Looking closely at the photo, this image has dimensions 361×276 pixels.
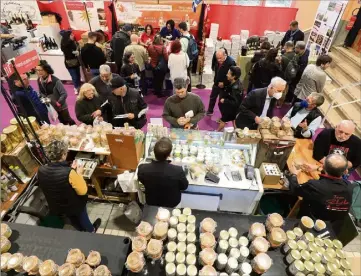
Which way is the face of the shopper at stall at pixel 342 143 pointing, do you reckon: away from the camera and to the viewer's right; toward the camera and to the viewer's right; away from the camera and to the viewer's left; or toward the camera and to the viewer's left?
toward the camera and to the viewer's left

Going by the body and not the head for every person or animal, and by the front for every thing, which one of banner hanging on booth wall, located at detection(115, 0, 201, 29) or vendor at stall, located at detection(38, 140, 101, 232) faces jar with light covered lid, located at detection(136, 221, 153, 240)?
the banner hanging on booth wall

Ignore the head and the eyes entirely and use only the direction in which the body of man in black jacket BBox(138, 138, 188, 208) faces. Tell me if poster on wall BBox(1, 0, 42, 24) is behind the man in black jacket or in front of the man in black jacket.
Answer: in front

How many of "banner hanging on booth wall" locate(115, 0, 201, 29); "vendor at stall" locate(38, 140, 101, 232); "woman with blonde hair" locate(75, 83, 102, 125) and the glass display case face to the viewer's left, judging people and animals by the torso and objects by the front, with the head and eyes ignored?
0

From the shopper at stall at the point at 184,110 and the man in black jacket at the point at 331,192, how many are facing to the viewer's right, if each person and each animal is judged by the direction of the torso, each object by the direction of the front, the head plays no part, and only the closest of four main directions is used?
0

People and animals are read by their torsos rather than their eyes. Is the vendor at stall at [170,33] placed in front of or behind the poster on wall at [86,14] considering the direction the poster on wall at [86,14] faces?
in front

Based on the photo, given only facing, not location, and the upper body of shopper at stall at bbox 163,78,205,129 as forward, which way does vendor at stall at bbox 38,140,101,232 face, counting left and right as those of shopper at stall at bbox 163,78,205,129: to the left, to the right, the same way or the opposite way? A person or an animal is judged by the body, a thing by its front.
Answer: the opposite way

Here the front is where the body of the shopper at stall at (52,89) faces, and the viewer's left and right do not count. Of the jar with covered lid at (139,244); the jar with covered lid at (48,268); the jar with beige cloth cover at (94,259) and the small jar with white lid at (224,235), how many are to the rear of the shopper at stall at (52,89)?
0

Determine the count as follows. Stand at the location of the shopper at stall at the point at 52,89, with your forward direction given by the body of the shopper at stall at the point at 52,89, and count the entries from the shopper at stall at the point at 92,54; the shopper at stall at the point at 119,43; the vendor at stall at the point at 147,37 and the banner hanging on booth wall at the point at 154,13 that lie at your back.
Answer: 4

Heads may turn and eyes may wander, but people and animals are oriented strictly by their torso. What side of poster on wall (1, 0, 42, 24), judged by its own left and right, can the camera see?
front

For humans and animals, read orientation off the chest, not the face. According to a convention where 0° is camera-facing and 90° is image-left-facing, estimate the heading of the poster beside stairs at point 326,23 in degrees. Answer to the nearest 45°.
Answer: approximately 45°

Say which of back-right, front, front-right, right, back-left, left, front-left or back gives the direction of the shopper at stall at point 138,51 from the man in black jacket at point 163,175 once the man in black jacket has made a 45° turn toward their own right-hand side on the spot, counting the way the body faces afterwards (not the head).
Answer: front-left
